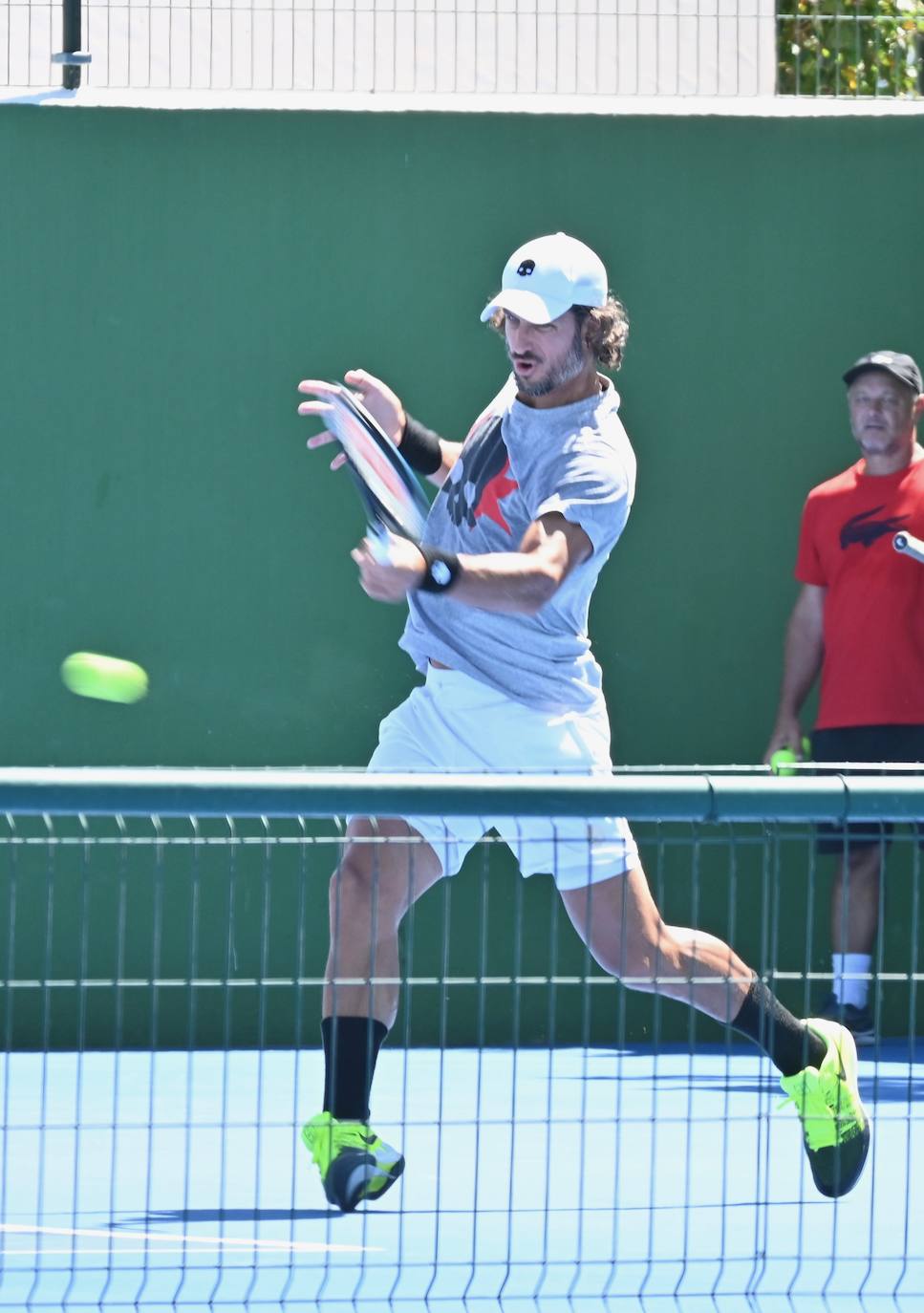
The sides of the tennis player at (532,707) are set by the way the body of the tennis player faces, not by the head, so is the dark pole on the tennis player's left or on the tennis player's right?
on the tennis player's right

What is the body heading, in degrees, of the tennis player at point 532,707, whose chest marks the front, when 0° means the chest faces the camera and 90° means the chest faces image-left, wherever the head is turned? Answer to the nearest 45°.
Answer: approximately 45°

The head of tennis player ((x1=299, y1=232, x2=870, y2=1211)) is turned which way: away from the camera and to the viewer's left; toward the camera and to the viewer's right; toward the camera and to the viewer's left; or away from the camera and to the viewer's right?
toward the camera and to the viewer's left

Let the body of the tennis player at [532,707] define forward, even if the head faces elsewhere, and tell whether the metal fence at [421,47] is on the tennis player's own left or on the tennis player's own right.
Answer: on the tennis player's own right
